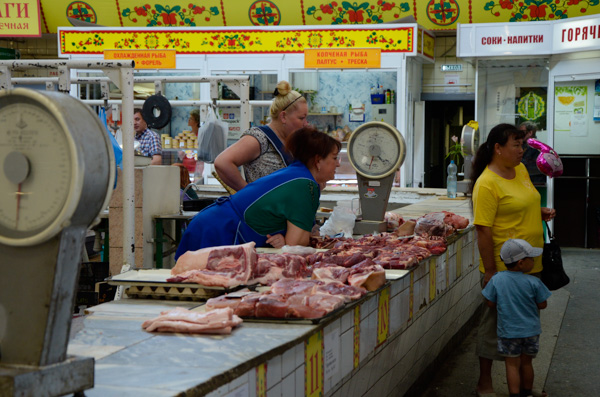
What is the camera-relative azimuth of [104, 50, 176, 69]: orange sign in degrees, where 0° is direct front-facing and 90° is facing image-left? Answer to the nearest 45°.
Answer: approximately 0°

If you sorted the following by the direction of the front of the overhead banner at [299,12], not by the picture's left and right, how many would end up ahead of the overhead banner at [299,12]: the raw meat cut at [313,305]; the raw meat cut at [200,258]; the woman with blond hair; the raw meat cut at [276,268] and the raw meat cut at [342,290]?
5

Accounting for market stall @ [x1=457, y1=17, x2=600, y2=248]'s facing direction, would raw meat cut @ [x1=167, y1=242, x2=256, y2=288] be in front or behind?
in front

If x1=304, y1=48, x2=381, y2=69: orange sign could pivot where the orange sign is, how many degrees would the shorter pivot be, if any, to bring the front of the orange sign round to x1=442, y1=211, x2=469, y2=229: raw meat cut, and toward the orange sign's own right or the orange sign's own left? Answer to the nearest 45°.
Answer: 0° — it already faces it

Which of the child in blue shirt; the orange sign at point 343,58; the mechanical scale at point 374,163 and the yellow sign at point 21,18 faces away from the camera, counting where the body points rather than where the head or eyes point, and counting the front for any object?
the child in blue shirt

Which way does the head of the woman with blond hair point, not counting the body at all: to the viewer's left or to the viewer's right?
to the viewer's right
